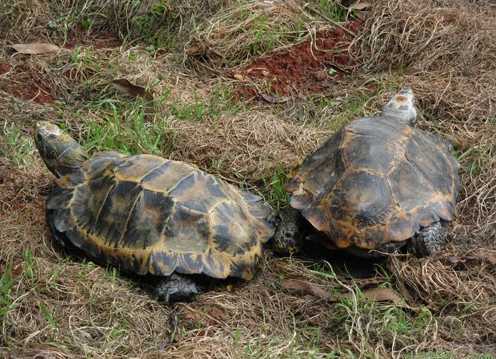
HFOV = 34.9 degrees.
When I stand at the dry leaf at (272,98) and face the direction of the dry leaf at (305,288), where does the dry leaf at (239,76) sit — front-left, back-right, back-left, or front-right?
back-right

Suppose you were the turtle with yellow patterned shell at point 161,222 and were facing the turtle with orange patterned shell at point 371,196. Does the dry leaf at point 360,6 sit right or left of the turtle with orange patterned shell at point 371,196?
left

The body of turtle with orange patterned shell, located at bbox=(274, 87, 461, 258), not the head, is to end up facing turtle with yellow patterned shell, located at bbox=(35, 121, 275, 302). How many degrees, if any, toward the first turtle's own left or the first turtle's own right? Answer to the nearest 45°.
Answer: approximately 135° to the first turtle's own left

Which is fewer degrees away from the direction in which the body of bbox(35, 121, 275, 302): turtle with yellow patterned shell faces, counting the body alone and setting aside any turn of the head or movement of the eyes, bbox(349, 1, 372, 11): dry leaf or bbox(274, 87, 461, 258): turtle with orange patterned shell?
the dry leaf

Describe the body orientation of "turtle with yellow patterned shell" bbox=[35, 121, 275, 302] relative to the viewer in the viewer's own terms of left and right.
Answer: facing away from the viewer and to the left of the viewer

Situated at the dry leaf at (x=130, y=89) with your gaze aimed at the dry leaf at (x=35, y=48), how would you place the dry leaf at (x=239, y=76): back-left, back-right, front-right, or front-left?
back-right

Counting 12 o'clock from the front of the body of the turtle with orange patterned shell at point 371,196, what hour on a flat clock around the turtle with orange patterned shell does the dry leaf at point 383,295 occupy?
The dry leaf is roughly at 5 o'clock from the turtle with orange patterned shell.

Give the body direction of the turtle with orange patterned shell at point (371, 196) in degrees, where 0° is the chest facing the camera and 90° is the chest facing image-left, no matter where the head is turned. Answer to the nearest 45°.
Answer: approximately 180°

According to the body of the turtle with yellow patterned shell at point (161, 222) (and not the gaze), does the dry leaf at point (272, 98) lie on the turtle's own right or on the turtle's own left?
on the turtle's own right

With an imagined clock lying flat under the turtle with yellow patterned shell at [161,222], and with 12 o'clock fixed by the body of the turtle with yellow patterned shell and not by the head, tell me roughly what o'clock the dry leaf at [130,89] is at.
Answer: The dry leaf is roughly at 1 o'clock from the turtle with yellow patterned shell.

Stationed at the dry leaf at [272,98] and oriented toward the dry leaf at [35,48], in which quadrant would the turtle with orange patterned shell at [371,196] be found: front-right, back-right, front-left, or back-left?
back-left
